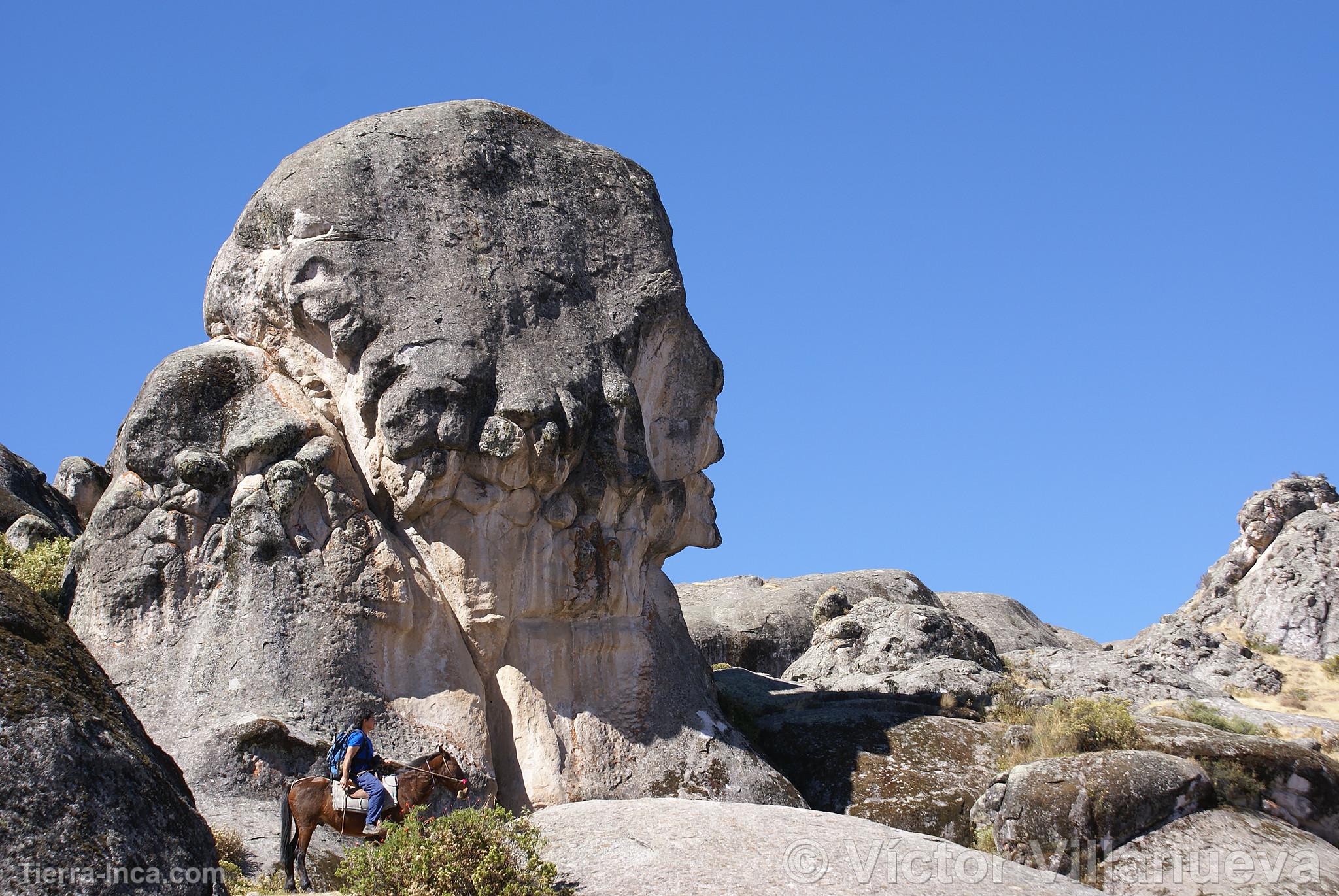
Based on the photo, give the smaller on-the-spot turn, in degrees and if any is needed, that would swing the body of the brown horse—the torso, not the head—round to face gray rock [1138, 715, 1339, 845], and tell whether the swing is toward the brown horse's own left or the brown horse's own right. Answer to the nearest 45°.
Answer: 0° — it already faces it

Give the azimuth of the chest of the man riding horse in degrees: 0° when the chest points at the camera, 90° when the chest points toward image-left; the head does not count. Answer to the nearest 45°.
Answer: approximately 270°

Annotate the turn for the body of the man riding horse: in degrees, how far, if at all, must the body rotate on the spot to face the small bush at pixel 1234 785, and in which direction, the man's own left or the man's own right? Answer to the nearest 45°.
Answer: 0° — they already face it

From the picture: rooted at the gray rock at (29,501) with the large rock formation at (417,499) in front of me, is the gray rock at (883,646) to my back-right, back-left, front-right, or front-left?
front-left

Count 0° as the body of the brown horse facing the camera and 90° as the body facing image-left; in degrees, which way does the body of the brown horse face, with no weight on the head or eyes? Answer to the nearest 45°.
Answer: approximately 270°

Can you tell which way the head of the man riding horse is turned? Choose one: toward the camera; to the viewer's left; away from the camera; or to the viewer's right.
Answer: to the viewer's right

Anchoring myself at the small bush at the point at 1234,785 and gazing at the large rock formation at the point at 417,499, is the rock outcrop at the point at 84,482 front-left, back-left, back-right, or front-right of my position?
front-right

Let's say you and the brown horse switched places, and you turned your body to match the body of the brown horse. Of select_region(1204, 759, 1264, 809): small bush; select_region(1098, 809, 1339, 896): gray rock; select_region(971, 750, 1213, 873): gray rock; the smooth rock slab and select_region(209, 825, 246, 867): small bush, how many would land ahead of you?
4

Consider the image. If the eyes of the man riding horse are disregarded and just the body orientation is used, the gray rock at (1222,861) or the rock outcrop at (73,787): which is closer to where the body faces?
the gray rock

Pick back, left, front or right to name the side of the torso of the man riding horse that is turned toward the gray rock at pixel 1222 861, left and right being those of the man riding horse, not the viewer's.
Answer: front
